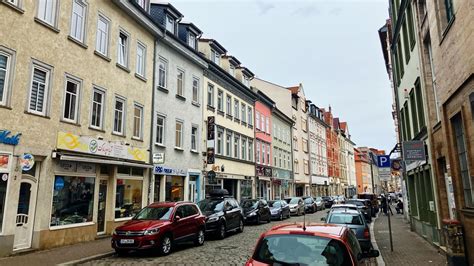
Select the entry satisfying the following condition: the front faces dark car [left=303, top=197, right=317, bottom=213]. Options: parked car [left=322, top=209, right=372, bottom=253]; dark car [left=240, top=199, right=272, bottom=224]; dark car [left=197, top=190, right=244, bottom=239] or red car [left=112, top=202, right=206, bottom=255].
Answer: the parked car

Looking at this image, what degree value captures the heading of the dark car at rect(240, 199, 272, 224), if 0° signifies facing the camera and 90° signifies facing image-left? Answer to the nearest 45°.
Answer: approximately 45°

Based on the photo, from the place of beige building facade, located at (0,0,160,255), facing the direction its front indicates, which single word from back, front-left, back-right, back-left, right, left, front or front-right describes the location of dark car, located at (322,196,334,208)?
left

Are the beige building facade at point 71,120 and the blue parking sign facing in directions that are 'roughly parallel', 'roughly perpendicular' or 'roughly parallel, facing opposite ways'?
roughly perpendicular

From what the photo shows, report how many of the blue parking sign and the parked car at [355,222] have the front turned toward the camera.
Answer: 1

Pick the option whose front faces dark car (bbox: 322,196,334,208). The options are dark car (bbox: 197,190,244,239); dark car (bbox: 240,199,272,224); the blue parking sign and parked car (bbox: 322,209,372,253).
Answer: the parked car

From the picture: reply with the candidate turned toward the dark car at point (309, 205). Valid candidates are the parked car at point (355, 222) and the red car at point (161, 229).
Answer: the parked car

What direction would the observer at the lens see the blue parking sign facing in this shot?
facing the viewer

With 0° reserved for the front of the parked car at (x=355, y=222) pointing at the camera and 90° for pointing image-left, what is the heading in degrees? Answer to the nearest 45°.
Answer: approximately 180°

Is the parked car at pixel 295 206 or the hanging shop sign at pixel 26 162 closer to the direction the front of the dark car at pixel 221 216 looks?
the hanging shop sign

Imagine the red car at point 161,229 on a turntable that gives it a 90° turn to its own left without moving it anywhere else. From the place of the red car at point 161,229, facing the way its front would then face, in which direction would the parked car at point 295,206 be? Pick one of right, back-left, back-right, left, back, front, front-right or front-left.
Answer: left
